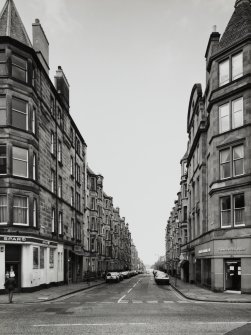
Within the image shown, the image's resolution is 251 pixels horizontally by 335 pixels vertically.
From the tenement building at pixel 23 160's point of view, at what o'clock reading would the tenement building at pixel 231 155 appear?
the tenement building at pixel 231 155 is roughly at 11 o'clock from the tenement building at pixel 23 160.

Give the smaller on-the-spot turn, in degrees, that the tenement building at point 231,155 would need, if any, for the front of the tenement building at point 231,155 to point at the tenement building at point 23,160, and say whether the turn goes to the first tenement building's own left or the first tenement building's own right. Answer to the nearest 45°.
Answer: approximately 45° to the first tenement building's own right

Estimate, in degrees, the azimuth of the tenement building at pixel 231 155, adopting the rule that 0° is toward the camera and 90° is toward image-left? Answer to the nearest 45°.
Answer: approximately 45°

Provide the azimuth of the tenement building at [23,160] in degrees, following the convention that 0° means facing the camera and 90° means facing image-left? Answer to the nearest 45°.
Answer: approximately 315°
